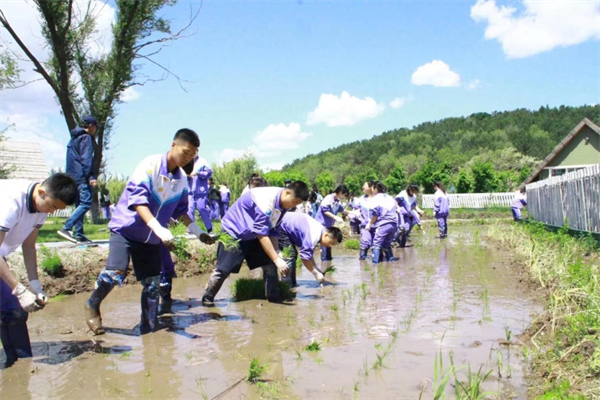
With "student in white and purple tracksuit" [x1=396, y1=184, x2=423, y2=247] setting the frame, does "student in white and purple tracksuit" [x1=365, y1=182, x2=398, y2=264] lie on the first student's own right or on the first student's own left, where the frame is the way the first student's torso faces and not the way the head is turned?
on the first student's own right

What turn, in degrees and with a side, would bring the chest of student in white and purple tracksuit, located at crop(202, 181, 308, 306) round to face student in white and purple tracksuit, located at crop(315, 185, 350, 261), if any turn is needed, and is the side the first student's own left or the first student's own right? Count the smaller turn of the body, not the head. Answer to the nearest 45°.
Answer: approximately 90° to the first student's own left

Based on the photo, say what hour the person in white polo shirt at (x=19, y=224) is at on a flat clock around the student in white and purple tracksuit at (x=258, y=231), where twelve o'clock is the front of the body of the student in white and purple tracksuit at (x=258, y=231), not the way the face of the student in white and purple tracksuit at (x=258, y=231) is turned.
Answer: the person in white polo shirt at (x=19, y=224) is roughly at 4 o'clock from the student in white and purple tracksuit at (x=258, y=231).

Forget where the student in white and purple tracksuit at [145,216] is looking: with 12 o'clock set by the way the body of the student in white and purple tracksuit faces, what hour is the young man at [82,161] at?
The young man is roughly at 7 o'clock from the student in white and purple tracksuit.

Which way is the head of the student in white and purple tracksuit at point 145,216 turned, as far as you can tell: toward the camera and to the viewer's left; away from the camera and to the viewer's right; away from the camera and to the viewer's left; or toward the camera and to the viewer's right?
toward the camera and to the viewer's right

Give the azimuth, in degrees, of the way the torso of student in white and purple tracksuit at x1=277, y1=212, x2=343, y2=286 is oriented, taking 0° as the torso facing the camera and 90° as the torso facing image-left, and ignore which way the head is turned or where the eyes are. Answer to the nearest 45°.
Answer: approximately 270°

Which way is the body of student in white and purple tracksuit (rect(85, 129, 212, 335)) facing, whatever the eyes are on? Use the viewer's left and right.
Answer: facing the viewer and to the right of the viewer

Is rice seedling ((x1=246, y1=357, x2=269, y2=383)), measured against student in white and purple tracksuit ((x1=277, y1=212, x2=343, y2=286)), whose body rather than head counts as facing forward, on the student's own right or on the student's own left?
on the student's own right

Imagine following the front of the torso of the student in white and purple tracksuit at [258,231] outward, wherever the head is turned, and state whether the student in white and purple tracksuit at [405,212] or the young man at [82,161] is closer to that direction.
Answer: the student in white and purple tracksuit

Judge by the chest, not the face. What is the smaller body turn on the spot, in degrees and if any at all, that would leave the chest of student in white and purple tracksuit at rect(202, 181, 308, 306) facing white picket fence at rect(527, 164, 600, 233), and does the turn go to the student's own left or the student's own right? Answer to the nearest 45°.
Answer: approximately 45° to the student's own left

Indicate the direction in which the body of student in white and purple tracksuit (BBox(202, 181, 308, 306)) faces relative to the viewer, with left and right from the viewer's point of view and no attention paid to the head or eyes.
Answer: facing to the right of the viewer
